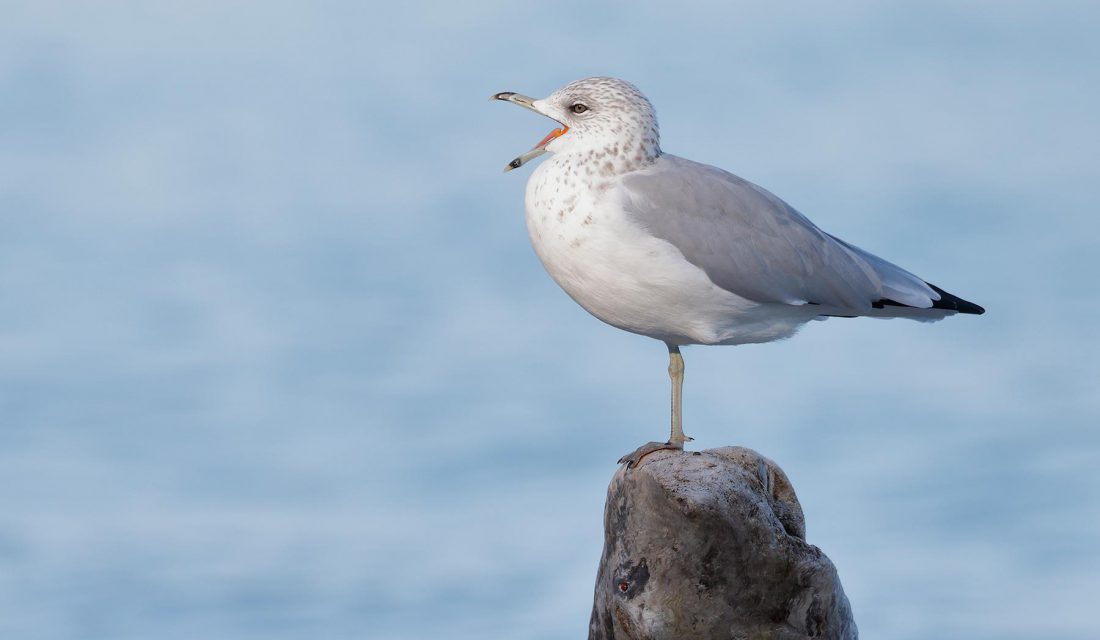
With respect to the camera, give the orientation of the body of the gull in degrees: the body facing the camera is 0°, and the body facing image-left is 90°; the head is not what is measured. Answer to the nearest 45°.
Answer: approximately 90°
